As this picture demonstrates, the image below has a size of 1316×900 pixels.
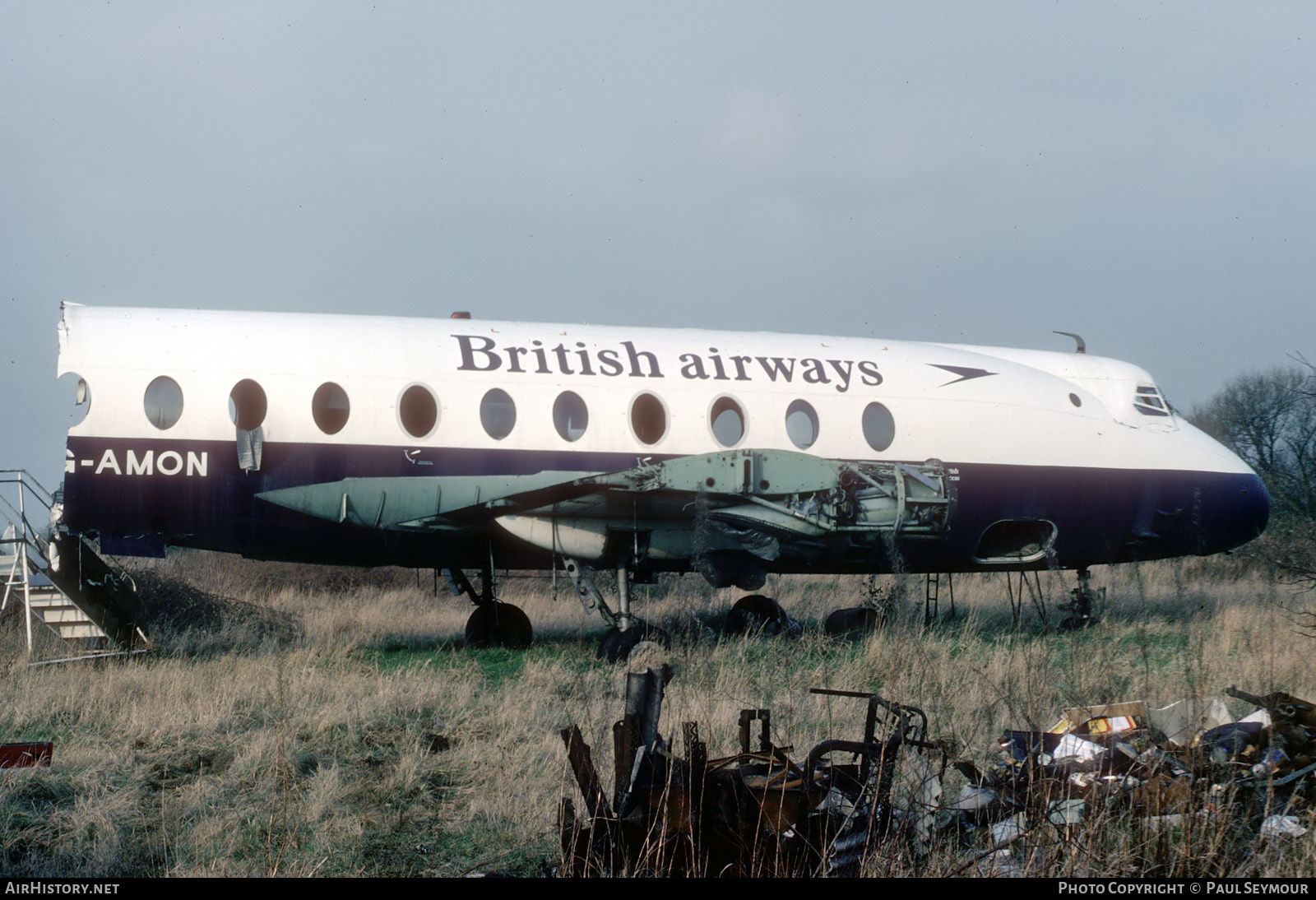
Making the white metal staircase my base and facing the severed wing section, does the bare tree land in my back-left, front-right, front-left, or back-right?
front-left

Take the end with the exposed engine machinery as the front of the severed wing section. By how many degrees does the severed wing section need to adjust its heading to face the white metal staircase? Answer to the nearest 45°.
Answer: approximately 180°

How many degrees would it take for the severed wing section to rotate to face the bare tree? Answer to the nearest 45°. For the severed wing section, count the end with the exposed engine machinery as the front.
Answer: approximately 45° to its left

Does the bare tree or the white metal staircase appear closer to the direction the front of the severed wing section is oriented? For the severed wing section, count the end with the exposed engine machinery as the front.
the bare tree

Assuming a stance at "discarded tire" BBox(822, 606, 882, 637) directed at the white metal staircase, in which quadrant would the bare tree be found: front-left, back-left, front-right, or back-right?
back-right

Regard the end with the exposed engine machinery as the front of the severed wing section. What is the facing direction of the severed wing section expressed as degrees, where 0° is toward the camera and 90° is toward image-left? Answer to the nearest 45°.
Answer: approximately 270°
